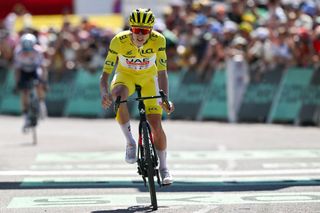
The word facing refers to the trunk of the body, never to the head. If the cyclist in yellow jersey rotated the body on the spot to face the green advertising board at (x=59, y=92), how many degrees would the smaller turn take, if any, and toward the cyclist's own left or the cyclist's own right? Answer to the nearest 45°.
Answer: approximately 180°

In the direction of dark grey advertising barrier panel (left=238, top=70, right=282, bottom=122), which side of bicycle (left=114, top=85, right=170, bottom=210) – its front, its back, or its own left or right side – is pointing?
back

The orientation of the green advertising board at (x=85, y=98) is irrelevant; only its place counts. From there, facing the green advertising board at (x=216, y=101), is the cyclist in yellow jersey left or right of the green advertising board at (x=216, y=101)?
right

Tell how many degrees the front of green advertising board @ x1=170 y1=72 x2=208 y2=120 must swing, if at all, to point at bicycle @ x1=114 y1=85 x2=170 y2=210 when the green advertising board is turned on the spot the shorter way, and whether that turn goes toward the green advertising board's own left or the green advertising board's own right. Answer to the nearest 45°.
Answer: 0° — it already faces it

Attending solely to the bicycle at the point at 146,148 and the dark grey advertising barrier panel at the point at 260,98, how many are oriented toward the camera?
2

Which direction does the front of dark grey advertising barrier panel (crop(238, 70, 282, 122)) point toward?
toward the camera

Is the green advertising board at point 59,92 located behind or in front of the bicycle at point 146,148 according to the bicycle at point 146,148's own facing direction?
behind

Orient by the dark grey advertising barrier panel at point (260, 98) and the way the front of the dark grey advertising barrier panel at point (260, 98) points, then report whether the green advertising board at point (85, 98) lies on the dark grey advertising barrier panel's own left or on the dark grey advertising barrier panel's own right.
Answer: on the dark grey advertising barrier panel's own right

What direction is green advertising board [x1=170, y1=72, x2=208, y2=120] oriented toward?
toward the camera

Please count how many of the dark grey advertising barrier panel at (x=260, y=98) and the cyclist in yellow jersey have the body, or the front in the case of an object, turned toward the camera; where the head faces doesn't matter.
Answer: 2

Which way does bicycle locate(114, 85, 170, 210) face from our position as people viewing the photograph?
facing the viewer
